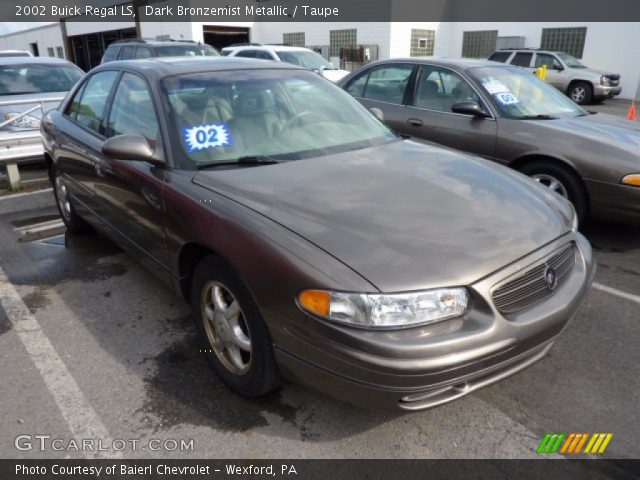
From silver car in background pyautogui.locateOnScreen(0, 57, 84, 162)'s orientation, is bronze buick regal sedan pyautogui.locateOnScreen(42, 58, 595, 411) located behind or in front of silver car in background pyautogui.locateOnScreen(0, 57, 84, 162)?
in front

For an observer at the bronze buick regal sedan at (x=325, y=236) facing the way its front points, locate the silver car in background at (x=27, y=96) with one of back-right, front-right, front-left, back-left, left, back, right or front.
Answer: back

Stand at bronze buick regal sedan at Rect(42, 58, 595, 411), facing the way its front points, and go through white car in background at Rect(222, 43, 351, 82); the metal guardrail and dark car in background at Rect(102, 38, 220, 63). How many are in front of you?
0

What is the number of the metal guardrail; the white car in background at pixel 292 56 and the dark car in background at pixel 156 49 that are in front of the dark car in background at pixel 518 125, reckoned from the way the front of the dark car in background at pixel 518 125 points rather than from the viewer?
0

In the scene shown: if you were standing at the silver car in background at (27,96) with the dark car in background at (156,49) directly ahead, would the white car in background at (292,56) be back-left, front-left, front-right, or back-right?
front-right

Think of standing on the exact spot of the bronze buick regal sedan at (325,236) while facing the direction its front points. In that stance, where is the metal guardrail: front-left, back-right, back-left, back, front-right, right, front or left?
back

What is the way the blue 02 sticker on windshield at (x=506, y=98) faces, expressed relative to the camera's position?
facing the viewer and to the right of the viewer

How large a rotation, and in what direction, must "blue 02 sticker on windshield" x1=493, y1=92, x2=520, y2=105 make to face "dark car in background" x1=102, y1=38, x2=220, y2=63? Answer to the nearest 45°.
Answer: approximately 180°

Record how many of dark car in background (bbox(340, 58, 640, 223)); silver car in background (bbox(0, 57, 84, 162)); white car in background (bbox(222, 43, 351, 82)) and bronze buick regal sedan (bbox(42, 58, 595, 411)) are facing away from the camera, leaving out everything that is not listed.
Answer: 0

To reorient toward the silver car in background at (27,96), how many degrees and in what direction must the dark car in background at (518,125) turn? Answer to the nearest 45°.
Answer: approximately 135° to its right

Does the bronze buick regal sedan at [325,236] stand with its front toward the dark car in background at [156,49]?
no

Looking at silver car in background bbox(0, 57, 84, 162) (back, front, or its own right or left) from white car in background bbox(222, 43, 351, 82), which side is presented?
left

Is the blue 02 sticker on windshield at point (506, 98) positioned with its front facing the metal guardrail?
no

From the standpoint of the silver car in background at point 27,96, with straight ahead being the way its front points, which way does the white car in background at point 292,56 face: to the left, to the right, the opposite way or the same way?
the same way

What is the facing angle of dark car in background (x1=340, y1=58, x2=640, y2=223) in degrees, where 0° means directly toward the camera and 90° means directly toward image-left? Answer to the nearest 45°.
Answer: approximately 315°
